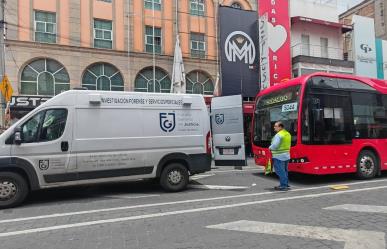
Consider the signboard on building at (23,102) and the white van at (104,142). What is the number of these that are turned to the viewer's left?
1

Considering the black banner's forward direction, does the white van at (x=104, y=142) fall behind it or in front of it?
in front

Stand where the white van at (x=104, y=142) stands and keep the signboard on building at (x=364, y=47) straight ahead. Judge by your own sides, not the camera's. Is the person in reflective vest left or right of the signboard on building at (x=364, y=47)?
right

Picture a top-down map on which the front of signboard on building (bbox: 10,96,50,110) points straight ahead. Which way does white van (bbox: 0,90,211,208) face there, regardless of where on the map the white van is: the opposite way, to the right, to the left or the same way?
to the right

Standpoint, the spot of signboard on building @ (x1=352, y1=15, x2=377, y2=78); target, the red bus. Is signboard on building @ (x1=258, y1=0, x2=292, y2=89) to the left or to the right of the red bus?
right

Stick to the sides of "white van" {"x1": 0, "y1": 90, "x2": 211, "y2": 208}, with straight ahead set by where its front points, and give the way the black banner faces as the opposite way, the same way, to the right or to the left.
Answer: to the left

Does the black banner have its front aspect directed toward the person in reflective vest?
yes

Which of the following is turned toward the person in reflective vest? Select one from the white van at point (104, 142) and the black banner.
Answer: the black banner

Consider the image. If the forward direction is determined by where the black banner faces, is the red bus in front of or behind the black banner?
in front

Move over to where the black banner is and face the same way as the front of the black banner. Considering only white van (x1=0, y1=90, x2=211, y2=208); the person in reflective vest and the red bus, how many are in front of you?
3

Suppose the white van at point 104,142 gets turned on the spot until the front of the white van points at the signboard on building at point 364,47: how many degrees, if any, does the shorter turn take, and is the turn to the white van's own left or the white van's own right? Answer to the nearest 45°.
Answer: approximately 135° to the white van's own right

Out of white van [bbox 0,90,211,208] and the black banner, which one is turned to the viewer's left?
the white van

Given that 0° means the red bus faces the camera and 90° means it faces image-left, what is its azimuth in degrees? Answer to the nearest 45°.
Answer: approximately 45°

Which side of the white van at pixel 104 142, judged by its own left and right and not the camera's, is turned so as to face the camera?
left

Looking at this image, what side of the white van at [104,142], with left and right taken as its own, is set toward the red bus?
back
